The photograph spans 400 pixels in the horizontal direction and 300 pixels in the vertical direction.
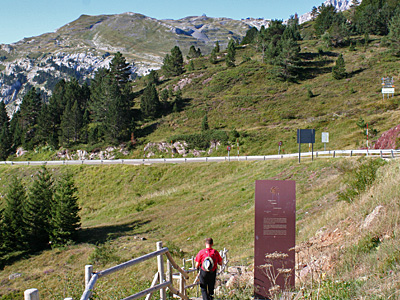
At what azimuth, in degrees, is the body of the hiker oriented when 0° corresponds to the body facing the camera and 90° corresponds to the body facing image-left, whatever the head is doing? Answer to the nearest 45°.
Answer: approximately 180°

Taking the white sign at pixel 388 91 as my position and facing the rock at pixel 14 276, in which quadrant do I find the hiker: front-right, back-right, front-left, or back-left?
front-left

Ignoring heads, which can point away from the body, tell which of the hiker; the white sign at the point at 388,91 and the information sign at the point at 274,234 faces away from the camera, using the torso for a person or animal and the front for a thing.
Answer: the hiker

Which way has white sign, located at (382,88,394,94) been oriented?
toward the camera

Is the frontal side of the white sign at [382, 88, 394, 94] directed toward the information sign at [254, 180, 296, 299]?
yes

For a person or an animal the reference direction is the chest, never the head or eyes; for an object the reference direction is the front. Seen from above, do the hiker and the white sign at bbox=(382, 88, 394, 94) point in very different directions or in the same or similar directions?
very different directions

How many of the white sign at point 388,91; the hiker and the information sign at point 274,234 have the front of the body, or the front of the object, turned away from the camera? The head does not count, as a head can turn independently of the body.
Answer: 1

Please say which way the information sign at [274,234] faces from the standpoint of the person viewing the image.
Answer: facing the viewer

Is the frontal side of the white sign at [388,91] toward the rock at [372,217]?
yes

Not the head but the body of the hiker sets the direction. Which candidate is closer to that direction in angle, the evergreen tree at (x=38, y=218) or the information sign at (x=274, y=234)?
the evergreen tree

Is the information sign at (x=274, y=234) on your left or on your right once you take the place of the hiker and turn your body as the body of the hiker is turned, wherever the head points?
on your right

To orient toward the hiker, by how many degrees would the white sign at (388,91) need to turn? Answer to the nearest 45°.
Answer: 0° — it already faces them

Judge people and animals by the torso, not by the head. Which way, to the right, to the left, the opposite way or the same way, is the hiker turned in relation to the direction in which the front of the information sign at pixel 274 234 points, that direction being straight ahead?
the opposite way
